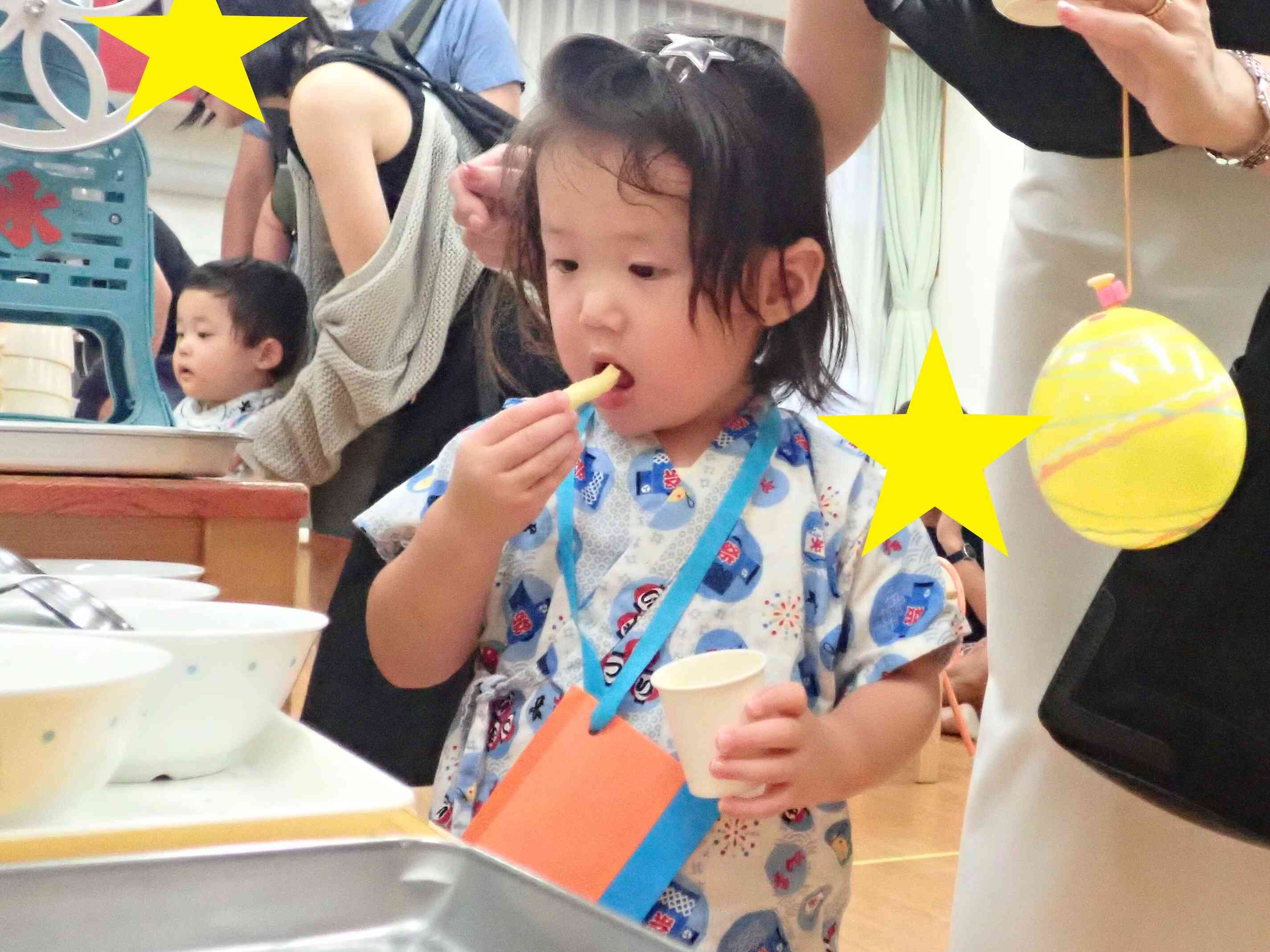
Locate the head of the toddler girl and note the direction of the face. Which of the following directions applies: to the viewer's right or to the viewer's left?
to the viewer's left

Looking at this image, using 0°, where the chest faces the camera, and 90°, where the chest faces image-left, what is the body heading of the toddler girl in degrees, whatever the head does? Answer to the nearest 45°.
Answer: approximately 45°

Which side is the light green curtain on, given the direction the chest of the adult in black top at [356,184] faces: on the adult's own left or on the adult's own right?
on the adult's own right

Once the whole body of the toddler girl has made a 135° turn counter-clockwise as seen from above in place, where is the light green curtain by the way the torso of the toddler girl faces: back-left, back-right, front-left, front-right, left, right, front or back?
left

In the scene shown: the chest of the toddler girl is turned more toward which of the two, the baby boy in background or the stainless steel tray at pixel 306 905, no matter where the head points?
the stainless steel tray

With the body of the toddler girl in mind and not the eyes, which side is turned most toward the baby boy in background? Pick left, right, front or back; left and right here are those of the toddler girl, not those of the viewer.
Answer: right

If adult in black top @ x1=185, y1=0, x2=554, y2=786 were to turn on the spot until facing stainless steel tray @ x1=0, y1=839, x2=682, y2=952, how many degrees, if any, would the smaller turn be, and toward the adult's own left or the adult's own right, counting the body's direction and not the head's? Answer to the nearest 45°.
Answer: approximately 90° to the adult's own left

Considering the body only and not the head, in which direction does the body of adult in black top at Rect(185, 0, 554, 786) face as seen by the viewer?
to the viewer's left

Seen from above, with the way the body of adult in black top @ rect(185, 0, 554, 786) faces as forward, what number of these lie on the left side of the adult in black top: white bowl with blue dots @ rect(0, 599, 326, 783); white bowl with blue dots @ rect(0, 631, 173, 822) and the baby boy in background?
2
